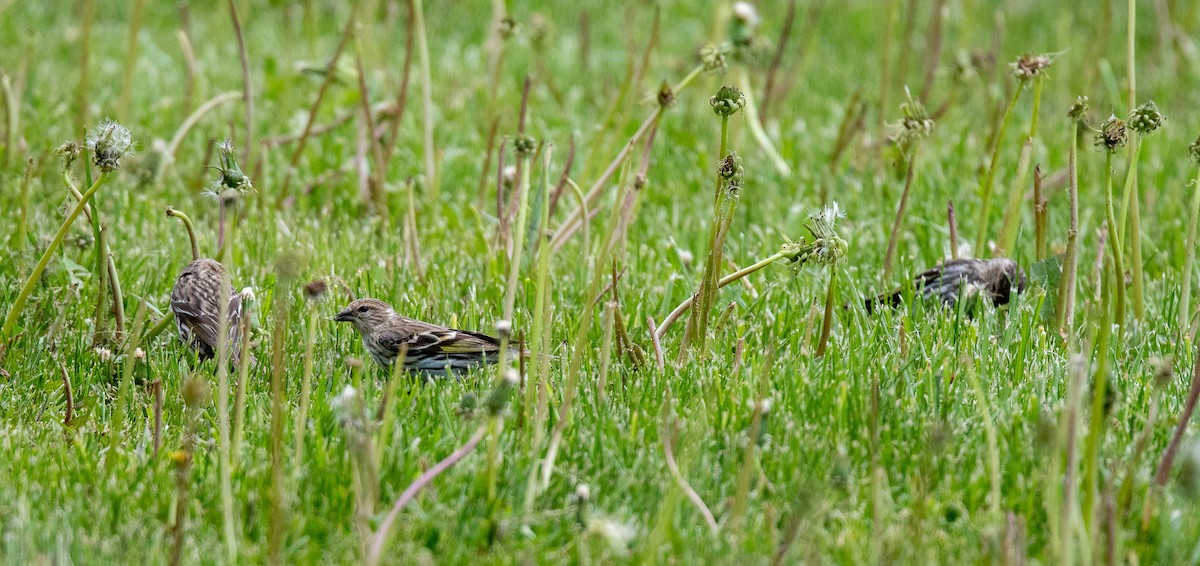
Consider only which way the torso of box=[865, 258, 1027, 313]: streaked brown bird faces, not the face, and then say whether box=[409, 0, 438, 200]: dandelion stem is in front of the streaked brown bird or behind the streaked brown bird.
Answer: behind

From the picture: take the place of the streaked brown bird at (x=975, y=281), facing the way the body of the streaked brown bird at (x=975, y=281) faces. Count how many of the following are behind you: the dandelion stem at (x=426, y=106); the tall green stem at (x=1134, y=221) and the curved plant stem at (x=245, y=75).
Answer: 2

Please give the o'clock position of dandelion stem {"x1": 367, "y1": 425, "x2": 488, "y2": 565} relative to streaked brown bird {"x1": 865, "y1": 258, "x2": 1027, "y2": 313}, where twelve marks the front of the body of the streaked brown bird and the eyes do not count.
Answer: The dandelion stem is roughly at 4 o'clock from the streaked brown bird.

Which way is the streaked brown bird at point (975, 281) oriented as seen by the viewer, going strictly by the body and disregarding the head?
to the viewer's right

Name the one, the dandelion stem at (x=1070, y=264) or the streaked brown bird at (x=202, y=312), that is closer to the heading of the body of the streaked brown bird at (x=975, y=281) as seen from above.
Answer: the dandelion stem

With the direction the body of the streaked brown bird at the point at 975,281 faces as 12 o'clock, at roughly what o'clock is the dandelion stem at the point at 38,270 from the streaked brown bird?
The dandelion stem is roughly at 5 o'clock from the streaked brown bird.

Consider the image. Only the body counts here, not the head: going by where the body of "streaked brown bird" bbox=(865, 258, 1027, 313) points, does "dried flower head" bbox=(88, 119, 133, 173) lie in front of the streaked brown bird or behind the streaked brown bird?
behind

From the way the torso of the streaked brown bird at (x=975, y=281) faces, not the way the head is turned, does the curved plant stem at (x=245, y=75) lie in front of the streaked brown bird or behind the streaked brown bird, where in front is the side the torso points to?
behind

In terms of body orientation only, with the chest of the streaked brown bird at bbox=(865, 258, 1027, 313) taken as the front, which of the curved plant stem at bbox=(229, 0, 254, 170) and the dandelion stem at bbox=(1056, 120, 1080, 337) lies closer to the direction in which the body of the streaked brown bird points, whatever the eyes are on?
the dandelion stem

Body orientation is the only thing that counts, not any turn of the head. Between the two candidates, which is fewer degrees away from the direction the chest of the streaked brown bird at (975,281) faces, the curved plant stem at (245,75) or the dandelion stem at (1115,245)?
the dandelion stem

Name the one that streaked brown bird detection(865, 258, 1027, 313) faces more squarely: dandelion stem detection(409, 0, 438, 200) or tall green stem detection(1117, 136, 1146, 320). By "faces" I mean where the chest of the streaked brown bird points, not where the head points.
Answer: the tall green stem
